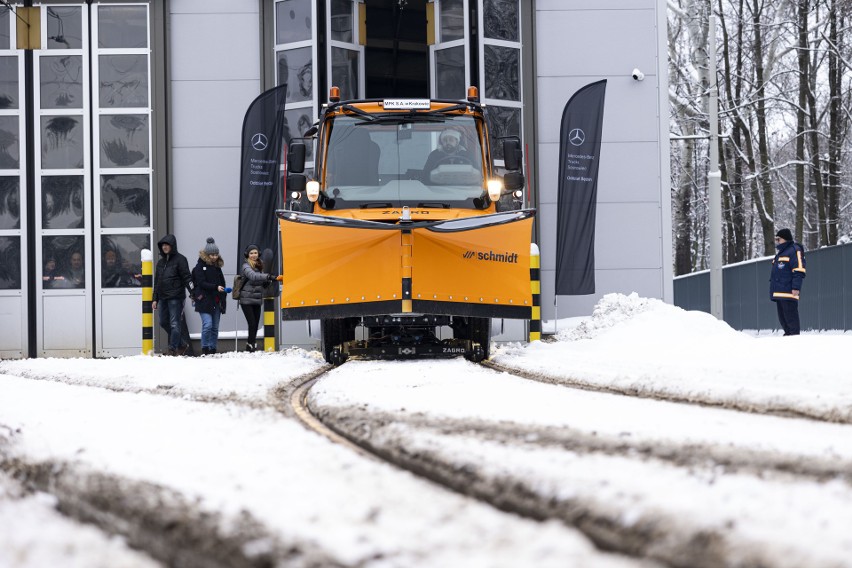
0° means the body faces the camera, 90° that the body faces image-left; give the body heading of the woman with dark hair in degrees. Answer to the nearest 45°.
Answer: approximately 315°

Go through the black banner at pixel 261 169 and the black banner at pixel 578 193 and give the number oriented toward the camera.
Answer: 2

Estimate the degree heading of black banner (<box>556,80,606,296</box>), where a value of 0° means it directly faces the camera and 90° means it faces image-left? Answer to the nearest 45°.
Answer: approximately 0°

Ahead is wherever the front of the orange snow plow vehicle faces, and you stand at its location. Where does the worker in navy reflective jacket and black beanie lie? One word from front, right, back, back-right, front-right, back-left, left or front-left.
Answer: back-left

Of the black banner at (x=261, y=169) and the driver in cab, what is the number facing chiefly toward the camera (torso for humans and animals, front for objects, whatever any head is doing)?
2

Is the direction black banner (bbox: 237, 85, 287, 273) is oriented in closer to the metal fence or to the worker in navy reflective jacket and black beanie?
the worker in navy reflective jacket and black beanie

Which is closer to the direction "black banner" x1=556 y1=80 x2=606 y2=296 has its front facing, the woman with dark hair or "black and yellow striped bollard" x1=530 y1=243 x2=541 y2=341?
the black and yellow striped bollard
